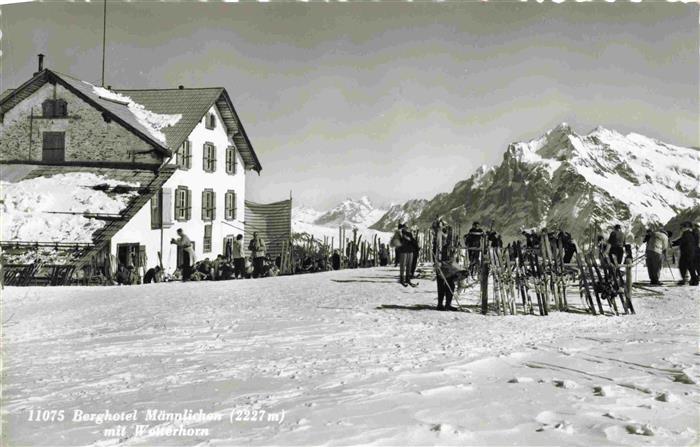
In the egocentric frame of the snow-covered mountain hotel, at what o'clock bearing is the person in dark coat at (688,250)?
The person in dark coat is roughly at 12 o'clock from the snow-covered mountain hotel.

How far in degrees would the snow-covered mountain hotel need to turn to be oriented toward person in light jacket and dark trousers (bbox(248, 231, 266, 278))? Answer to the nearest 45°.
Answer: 0° — it already faces them

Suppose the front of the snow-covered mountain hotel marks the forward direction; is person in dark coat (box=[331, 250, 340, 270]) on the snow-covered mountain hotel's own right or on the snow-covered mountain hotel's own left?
on the snow-covered mountain hotel's own left

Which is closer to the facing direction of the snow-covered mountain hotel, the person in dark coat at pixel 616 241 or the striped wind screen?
the person in dark coat

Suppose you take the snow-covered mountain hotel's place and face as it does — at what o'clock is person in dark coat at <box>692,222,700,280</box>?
The person in dark coat is roughly at 12 o'clock from the snow-covered mountain hotel.

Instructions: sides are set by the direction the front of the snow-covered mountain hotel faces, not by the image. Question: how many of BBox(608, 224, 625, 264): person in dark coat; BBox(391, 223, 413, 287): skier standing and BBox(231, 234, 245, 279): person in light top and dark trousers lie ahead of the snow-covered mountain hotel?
3

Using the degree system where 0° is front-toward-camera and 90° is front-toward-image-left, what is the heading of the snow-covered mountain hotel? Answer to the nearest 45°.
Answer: approximately 315°

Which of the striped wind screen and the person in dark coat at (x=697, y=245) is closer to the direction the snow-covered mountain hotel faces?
the person in dark coat

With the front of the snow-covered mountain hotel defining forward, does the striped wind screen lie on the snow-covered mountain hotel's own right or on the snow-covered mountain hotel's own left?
on the snow-covered mountain hotel's own left
